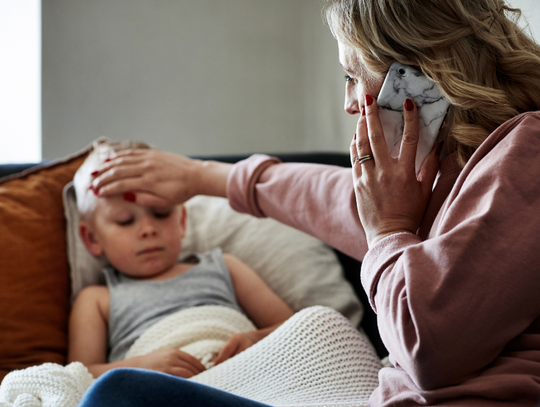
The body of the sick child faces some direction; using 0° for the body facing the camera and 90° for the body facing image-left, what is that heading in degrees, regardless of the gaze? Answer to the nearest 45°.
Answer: approximately 0°

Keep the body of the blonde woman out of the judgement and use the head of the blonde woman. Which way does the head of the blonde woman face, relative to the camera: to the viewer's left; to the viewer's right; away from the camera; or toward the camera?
to the viewer's left

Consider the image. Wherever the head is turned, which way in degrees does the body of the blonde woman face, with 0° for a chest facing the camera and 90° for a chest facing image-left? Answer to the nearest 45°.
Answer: approximately 90°

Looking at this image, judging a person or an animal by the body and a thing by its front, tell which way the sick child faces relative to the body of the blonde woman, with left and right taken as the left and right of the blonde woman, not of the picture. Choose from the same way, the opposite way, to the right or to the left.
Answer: to the left

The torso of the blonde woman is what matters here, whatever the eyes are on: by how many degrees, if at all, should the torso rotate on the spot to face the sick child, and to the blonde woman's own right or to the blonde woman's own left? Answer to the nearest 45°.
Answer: approximately 45° to the blonde woman's own right

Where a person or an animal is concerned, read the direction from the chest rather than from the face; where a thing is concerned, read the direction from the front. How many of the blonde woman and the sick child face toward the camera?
1

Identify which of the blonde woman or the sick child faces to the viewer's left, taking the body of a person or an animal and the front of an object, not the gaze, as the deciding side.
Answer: the blonde woman
